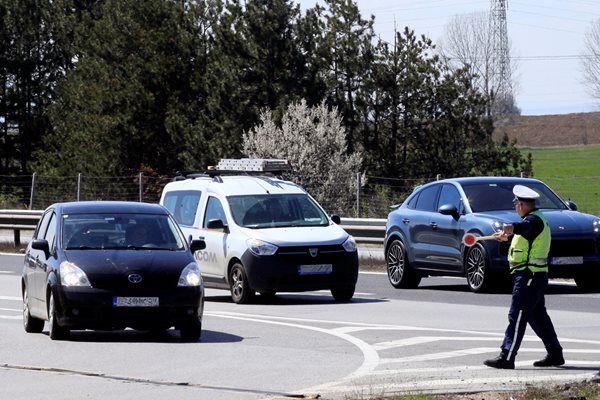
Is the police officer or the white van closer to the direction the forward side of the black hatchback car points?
the police officer

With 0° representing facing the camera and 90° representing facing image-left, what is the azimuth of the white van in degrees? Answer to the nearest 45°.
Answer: approximately 315°

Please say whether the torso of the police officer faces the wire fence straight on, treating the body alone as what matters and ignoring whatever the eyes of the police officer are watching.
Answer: no

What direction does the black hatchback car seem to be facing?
toward the camera

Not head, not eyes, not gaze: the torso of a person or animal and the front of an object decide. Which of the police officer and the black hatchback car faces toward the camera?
the black hatchback car

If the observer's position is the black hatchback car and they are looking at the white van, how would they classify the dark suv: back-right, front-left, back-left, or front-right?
front-right

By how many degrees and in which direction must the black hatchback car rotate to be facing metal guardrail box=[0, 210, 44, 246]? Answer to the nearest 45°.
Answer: approximately 180°

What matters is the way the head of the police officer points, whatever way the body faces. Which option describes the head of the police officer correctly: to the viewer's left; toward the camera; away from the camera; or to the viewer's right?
to the viewer's left

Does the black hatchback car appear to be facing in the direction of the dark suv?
no

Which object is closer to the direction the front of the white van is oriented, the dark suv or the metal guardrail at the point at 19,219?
the dark suv

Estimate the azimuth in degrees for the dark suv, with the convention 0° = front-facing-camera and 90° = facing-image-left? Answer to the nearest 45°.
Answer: approximately 315°

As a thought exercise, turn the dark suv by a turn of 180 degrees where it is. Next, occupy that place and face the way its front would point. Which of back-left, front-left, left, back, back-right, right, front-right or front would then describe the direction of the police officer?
back-left

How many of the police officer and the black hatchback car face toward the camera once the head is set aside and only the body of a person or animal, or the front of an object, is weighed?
1

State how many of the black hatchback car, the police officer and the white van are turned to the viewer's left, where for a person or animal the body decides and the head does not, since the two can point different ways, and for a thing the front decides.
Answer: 1

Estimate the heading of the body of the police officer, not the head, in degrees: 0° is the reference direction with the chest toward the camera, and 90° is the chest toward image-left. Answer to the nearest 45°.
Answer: approximately 90°

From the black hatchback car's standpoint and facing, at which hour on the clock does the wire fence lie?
The wire fence is roughly at 6 o'clock from the black hatchback car.
